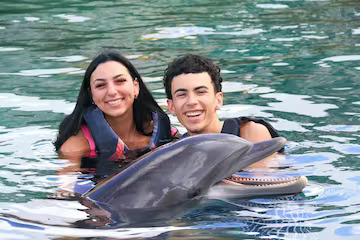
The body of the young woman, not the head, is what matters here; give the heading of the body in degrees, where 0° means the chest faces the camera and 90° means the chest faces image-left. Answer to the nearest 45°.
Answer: approximately 0°

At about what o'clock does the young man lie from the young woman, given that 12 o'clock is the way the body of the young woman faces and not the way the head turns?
The young man is roughly at 10 o'clock from the young woman.

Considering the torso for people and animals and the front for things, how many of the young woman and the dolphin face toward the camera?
1
